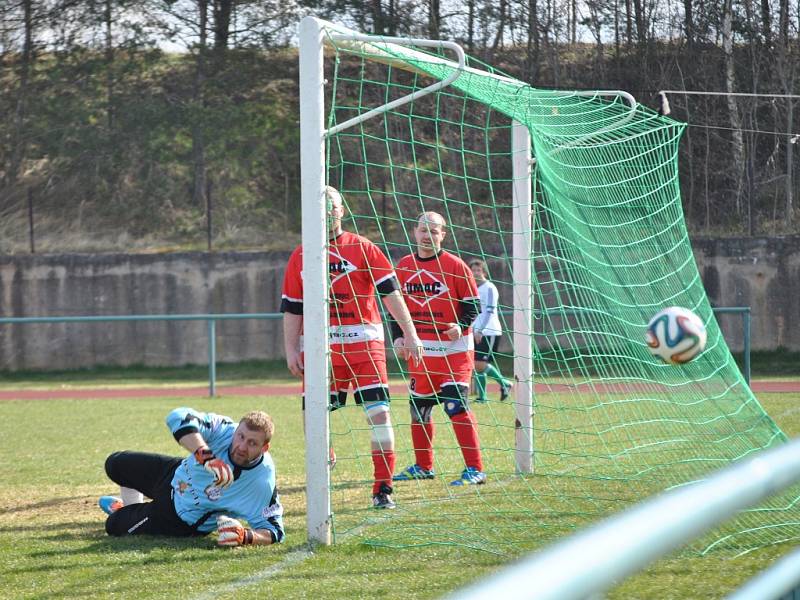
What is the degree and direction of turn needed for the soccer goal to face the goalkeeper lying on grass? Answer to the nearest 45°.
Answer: approximately 45° to its left

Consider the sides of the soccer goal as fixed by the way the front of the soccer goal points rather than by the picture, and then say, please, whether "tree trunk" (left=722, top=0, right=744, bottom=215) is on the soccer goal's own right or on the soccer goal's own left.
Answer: on the soccer goal's own right

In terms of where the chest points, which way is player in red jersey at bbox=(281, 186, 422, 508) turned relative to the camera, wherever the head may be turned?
toward the camera

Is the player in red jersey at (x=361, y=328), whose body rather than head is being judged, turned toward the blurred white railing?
yes

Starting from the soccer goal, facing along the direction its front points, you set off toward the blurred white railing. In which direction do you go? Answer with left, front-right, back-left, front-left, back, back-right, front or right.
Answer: left

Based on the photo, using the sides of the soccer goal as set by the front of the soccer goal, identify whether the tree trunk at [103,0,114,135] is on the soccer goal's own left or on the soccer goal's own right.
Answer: on the soccer goal's own right

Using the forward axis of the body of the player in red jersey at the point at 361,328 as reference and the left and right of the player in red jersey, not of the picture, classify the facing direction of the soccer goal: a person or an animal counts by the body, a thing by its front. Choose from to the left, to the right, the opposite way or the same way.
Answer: to the right

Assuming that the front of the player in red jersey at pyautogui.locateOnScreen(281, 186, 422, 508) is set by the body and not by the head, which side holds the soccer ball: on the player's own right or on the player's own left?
on the player's own left

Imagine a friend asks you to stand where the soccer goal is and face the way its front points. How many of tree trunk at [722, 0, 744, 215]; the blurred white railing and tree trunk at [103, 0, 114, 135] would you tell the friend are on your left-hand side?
1

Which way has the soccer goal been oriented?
to the viewer's left

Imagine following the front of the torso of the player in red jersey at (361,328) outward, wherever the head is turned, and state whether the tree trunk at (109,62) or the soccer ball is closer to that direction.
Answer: the soccer ball
